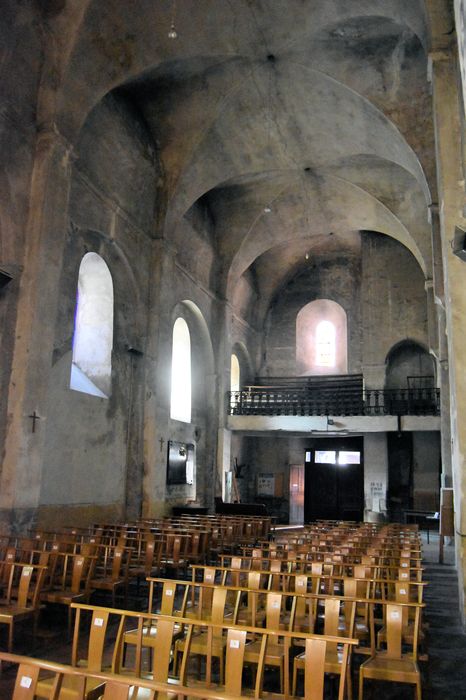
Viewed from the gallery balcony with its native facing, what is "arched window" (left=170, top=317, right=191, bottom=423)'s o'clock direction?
The arched window is roughly at 2 o'clock from the gallery balcony.

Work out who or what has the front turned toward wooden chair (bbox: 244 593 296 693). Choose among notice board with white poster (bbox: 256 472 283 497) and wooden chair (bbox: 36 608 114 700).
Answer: the notice board with white poster

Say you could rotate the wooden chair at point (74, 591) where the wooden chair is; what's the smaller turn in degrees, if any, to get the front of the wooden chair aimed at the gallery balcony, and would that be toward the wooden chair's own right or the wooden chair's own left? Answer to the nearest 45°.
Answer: approximately 180°

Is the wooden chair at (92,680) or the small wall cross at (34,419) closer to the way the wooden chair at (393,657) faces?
the wooden chair

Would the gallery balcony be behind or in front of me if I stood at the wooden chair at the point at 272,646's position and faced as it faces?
behind

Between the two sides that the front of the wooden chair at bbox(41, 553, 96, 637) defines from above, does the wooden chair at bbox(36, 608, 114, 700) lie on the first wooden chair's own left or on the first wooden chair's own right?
on the first wooden chair's own left

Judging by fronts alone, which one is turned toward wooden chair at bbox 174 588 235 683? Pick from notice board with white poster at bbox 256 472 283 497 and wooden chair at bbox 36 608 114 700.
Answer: the notice board with white poster

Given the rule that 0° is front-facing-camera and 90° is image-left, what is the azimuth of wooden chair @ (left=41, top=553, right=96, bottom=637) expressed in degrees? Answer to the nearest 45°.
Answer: approximately 45°

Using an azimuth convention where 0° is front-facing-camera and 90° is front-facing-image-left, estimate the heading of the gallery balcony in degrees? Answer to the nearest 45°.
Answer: approximately 0°

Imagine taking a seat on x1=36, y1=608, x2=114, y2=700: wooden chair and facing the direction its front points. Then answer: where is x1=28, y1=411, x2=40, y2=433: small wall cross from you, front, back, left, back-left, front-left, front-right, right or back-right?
back-right

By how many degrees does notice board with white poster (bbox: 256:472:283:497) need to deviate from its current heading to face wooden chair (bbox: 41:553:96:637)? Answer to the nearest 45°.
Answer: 0° — it already faces it

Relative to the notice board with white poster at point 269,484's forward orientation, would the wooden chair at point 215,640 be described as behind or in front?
in front
